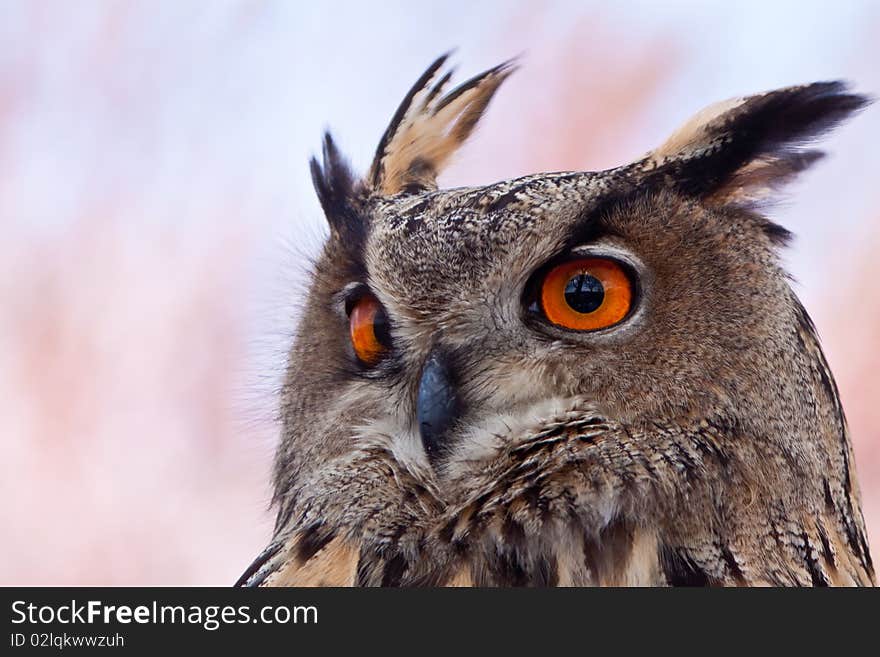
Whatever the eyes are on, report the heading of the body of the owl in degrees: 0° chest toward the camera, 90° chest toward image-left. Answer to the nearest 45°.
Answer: approximately 45°
